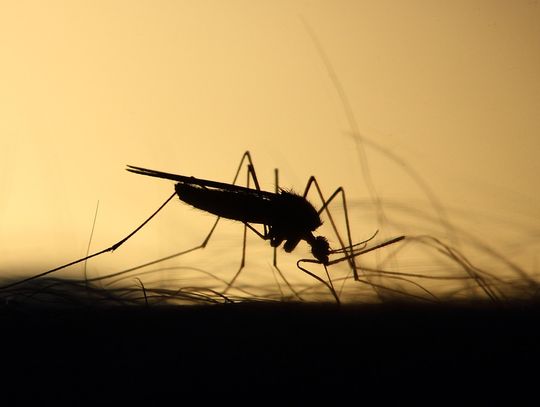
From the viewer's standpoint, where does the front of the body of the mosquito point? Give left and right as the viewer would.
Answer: facing to the right of the viewer
